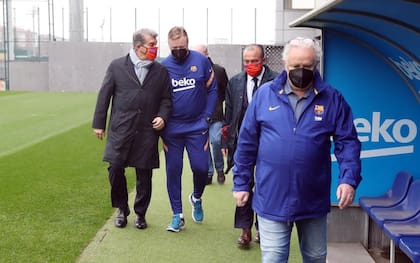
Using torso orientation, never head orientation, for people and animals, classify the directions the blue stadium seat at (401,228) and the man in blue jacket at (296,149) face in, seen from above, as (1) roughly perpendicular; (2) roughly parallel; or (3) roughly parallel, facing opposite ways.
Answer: roughly perpendicular

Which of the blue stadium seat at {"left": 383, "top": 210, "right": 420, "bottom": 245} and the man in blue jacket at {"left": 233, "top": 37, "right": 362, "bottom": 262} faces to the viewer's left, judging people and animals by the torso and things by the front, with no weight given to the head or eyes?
the blue stadium seat

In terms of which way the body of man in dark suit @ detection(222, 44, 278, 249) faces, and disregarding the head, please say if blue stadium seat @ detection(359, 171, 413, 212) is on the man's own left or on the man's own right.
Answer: on the man's own left

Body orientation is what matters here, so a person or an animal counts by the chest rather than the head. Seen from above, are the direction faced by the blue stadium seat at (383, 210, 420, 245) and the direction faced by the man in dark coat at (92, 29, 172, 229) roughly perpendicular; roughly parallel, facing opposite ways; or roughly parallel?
roughly perpendicular

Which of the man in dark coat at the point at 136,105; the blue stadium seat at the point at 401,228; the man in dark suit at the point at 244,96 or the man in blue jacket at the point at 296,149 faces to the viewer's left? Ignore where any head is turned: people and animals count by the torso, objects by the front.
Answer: the blue stadium seat

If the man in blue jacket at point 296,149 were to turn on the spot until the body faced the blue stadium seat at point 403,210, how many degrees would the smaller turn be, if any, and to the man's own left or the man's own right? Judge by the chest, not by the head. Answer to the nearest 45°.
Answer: approximately 135° to the man's own left

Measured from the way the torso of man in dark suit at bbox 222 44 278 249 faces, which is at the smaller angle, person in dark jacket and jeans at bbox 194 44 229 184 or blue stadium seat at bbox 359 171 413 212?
the blue stadium seat

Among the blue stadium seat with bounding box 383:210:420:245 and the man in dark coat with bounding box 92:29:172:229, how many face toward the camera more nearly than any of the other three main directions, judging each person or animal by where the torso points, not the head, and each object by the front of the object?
1

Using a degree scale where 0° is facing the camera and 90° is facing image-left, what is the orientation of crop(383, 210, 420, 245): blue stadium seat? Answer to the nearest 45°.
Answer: approximately 90°

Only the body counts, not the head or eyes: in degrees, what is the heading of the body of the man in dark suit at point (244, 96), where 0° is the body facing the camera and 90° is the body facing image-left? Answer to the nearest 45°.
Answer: approximately 0°

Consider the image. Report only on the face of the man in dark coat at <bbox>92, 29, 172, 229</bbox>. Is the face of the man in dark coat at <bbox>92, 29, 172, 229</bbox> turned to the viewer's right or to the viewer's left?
to the viewer's right

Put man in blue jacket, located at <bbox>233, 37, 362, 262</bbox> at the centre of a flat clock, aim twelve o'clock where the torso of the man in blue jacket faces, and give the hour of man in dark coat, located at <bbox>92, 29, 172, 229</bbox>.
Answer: The man in dark coat is roughly at 5 o'clock from the man in blue jacket.
